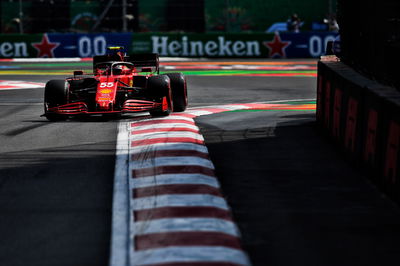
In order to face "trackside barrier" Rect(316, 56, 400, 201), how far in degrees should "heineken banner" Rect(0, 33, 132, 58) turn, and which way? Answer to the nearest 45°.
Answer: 0° — it already faces it

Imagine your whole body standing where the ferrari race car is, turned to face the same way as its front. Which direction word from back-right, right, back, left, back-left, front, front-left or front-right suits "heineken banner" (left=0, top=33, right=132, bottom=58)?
back

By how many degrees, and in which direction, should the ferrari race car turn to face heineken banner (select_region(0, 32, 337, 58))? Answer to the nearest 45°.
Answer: approximately 180°

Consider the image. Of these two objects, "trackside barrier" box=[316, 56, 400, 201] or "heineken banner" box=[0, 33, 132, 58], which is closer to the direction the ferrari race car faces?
the trackside barrier

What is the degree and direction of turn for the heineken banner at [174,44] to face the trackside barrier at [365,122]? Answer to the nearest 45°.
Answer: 0° — it already faces it

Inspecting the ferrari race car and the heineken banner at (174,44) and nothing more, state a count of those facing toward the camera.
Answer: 2

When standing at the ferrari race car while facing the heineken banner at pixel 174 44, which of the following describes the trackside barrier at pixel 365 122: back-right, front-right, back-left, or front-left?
back-right
